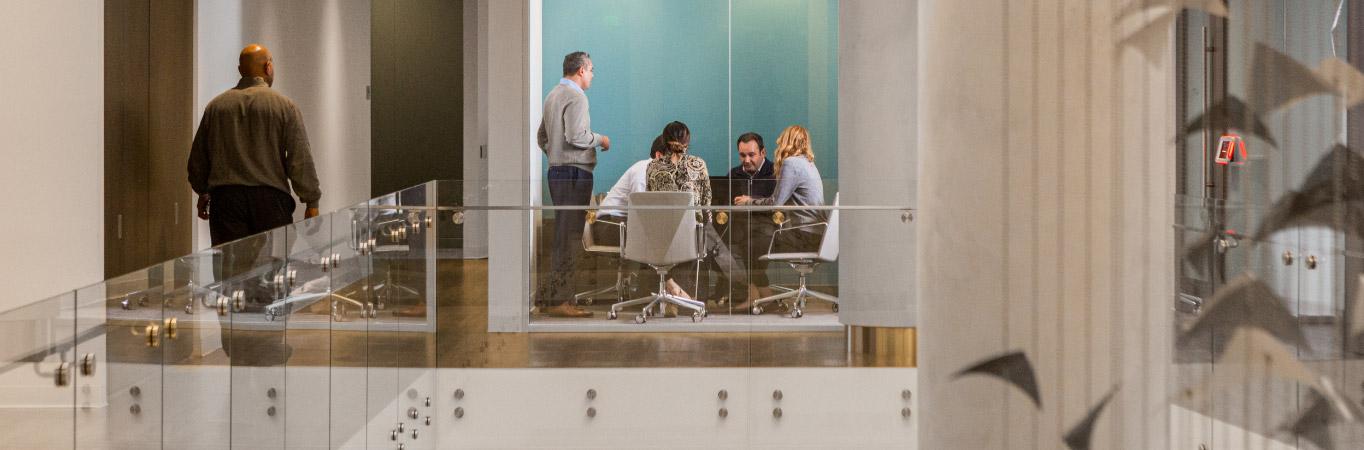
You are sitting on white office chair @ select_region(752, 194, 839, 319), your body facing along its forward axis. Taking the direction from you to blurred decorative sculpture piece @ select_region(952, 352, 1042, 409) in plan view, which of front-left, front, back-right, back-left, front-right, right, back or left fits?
left

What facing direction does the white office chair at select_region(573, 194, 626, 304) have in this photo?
to the viewer's right

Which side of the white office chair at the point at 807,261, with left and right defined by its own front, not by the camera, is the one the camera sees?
left

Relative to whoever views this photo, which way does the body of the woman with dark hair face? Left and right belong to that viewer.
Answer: facing away from the viewer

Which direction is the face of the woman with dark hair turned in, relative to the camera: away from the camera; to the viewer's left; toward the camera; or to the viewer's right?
away from the camera

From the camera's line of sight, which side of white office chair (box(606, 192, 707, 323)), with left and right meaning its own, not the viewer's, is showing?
back

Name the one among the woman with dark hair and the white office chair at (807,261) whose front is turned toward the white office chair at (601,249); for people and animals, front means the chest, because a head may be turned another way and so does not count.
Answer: the white office chair at (807,261)

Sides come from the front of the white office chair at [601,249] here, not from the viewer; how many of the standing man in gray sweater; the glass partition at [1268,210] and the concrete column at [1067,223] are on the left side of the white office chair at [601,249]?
1

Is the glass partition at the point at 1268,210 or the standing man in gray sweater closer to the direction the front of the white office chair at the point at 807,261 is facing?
the standing man in gray sweater

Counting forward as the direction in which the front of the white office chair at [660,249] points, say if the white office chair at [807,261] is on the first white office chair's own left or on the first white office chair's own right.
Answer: on the first white office chair's own right

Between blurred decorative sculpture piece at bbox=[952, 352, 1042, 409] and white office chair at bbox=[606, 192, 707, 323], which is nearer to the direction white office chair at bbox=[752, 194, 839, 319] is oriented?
the white office chair

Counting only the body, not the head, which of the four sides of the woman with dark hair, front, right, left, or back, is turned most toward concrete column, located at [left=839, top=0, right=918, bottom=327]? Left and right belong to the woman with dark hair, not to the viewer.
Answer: right
